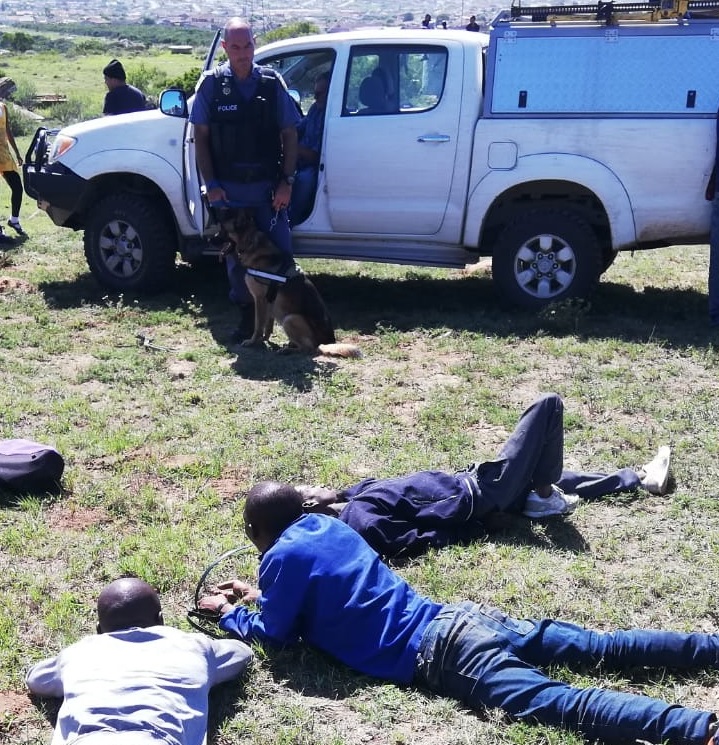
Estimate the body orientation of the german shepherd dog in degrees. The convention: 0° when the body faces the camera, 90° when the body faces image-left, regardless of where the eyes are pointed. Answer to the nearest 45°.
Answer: approximately 90°

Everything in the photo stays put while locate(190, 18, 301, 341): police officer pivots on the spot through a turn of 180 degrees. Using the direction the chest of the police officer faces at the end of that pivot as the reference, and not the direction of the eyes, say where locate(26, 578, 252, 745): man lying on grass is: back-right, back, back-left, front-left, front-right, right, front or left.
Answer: back

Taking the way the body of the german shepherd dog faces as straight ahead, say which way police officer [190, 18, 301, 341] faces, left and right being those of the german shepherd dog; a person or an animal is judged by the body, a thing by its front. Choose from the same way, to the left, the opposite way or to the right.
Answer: to the left

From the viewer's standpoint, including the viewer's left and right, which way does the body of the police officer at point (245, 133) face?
facing the viewer

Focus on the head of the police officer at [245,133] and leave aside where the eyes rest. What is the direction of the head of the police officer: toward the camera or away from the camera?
toward the camera

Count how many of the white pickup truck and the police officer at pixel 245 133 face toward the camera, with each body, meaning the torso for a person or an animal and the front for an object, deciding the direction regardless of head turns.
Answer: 1

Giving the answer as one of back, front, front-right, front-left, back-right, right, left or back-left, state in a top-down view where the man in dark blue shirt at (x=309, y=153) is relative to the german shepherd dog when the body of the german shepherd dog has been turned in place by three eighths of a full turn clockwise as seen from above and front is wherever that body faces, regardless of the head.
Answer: front-left

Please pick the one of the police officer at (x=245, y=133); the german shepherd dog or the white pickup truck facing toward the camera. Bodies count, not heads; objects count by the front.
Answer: the police officer

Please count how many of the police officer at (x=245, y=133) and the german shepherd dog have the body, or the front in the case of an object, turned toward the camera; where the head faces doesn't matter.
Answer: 1

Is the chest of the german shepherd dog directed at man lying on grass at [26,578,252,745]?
no

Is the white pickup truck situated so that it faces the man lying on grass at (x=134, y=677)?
no

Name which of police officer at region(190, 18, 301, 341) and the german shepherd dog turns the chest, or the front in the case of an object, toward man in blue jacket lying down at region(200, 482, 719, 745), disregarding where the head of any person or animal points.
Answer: the police officer

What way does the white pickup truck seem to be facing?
to the viewer's left

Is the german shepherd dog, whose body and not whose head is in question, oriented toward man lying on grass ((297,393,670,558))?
no

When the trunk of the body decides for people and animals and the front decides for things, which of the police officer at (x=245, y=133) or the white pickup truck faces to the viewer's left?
the white pickup truck
